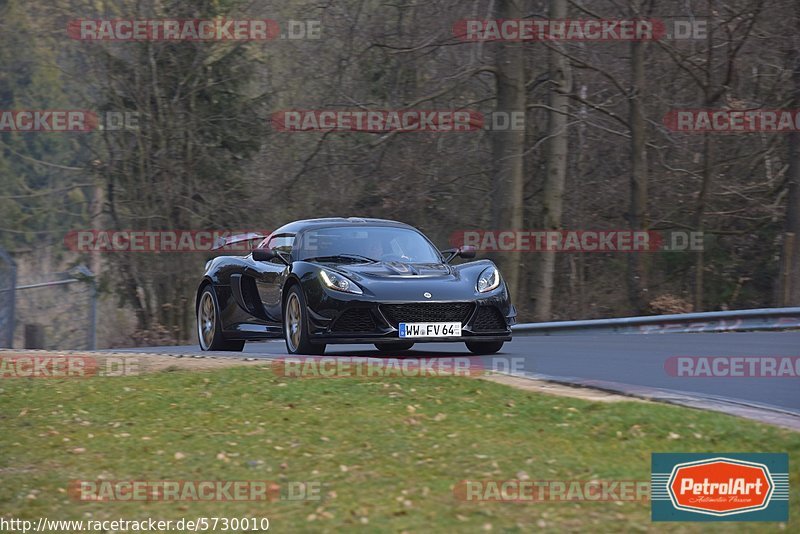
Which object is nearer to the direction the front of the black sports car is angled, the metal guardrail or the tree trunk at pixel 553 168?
the metal guardrail

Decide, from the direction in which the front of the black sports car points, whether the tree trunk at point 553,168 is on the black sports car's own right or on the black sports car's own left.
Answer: on the black sports car's own left

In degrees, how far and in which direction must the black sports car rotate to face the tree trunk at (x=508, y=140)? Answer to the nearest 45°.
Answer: approximately 135° to its left

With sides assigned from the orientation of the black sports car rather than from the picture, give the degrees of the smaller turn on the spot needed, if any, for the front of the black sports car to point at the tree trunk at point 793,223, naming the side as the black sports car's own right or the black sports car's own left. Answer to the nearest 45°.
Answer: approximately 90° to the black sports car's own left

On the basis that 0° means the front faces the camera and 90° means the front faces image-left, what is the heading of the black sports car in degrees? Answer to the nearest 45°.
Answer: approximately 315°

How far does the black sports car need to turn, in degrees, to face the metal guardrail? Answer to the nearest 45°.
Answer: approximately 90° to its left

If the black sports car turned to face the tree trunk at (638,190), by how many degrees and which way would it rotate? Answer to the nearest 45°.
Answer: approximately 90° to its left
